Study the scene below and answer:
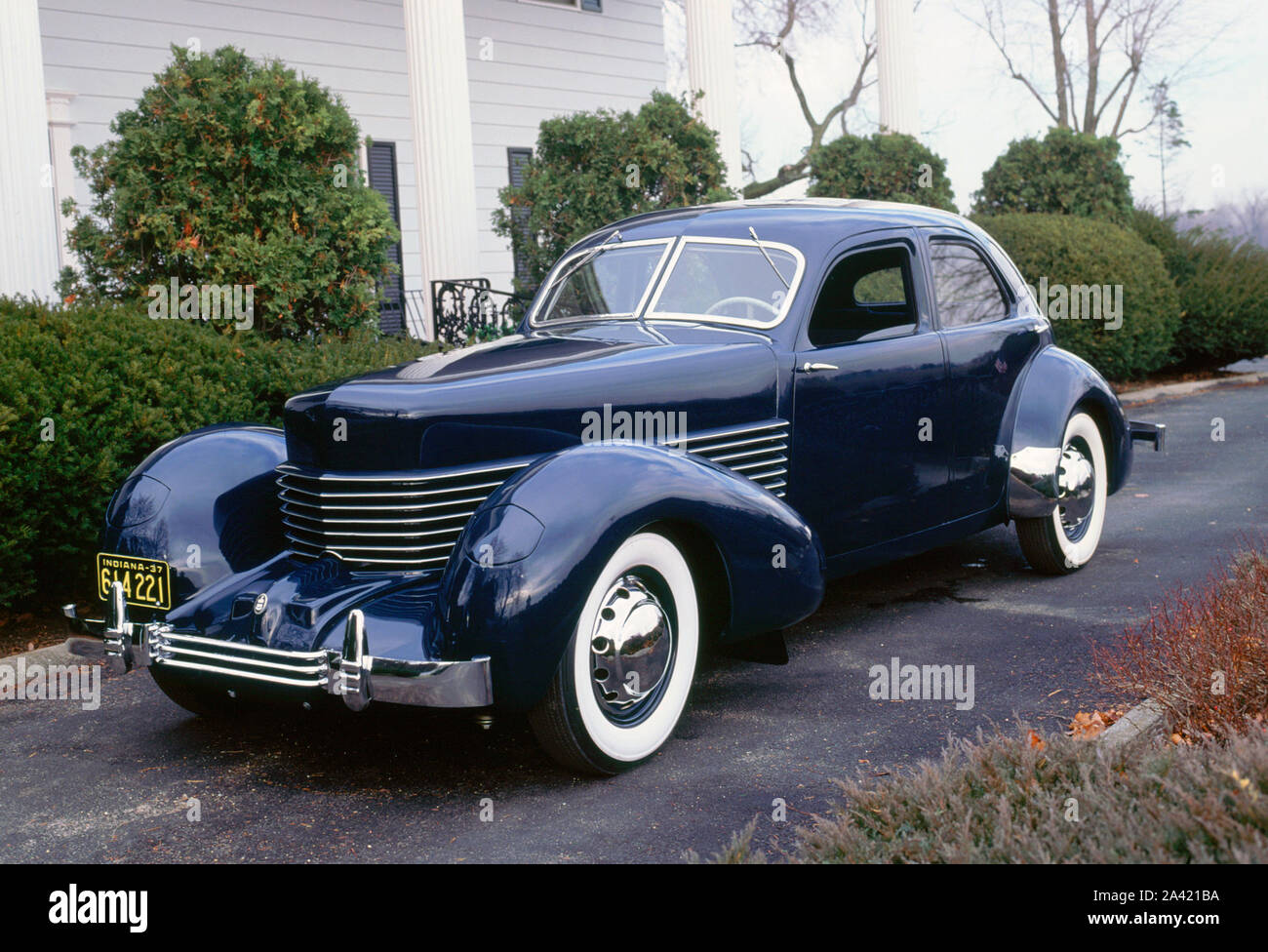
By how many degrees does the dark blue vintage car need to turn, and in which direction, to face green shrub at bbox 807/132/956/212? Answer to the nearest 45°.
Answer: approximately 135° to its right

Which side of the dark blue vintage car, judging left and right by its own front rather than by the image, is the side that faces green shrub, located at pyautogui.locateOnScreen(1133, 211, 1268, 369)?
back

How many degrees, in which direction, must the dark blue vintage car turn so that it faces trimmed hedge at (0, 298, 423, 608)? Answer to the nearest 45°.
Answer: approximately 90° to its right

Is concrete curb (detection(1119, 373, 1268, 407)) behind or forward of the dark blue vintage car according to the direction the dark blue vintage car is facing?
behind

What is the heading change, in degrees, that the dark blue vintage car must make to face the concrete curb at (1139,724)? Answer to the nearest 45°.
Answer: approximately 90° to its left

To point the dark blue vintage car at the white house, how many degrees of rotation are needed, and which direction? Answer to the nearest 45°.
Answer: approximately 135° to its right

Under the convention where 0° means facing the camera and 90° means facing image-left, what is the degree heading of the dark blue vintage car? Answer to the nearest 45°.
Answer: approximately 45°

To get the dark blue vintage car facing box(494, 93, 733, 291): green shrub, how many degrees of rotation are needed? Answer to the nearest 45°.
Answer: approximately 135° to its right

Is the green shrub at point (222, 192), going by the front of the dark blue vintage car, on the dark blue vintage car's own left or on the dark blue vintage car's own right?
on the dark blue vintage car's own right

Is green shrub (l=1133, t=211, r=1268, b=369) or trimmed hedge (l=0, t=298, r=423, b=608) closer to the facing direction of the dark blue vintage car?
the trimmed hedge

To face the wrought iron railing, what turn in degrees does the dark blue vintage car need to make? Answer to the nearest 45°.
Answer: approximately 135° to its right

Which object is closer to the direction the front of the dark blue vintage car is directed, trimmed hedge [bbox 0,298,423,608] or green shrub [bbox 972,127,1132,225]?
the trimmed hedge

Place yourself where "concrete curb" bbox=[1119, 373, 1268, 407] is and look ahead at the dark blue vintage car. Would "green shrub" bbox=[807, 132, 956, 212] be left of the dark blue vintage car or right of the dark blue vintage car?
right

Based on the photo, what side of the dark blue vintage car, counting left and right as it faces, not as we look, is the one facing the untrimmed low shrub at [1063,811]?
left
